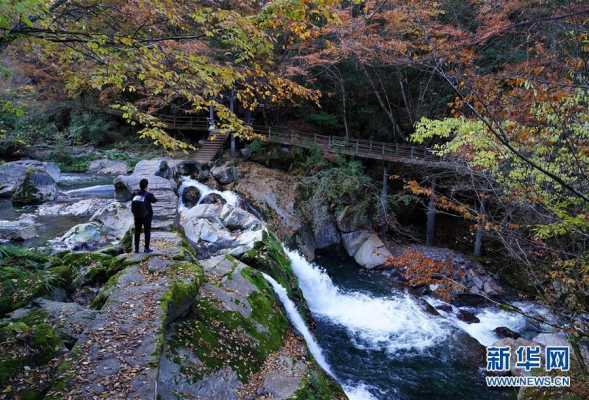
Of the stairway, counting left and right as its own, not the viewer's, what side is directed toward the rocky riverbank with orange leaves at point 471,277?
left

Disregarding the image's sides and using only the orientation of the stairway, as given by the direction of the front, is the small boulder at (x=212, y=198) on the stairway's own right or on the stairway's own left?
on the stairway's own left

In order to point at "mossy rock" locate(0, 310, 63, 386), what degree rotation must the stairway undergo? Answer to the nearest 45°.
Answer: approximately 45° to its left

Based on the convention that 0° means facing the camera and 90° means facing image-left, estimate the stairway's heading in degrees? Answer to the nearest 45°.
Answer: approximately 45°

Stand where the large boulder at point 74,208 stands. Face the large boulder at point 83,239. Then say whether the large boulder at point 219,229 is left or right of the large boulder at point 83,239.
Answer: left

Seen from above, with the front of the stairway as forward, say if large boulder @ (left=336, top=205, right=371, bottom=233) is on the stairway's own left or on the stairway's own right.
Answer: on the stairway's own left

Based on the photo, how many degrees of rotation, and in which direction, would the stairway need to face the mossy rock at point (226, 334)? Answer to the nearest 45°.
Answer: approximately 45° to its left

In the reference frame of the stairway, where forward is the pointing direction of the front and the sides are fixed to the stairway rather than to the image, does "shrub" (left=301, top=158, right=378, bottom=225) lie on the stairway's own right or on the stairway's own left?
on the stairway's own left

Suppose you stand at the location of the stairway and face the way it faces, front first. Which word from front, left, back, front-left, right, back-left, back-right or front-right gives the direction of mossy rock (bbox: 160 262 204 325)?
front-left
